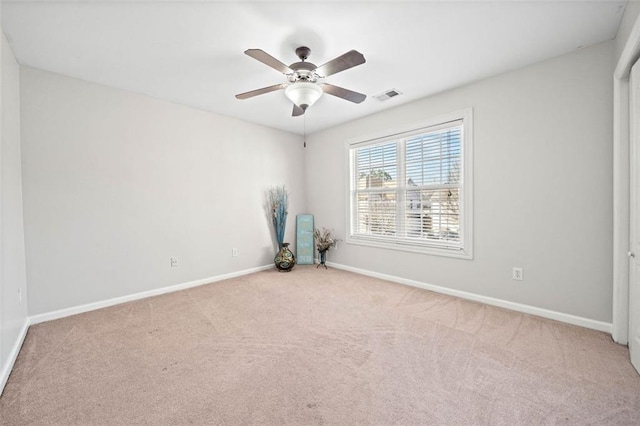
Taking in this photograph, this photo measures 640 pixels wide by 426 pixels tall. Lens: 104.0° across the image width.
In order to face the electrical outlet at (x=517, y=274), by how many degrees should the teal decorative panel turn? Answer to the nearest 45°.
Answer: approximately 45° to its left

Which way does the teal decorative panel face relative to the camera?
toward the camera

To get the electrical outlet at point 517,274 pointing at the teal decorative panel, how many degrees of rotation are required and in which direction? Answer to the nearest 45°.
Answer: approximately 90° to its right

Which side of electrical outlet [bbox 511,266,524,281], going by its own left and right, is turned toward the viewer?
front

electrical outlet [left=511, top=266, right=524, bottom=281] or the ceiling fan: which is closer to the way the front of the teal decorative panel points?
the ceiling fan

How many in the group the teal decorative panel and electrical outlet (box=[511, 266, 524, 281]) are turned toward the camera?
2

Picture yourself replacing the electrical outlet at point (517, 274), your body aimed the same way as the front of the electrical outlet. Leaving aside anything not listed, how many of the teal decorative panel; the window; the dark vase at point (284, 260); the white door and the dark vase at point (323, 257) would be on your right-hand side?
4

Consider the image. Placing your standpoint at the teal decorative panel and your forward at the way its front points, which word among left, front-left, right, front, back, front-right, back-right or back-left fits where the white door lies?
front-left

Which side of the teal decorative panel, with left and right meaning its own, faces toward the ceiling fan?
front

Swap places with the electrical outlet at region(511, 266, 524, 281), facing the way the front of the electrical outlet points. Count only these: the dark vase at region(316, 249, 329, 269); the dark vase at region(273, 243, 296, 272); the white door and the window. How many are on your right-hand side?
3
